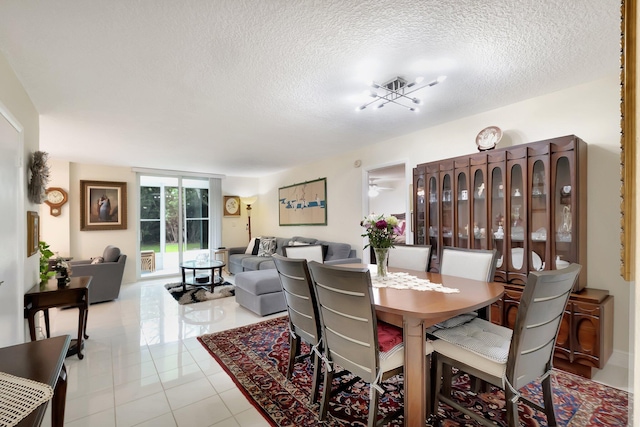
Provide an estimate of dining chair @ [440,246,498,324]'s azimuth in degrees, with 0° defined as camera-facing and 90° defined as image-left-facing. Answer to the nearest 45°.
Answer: approximately 45°

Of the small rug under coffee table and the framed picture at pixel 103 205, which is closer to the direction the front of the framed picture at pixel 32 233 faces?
the small rug under coffee table

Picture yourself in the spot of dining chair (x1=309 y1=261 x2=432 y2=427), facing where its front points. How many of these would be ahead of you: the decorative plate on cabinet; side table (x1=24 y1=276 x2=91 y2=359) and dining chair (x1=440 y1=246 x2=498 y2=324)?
2

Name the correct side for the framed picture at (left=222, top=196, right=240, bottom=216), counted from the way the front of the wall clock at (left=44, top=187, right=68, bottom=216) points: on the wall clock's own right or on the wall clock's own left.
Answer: on the wall clock's own left

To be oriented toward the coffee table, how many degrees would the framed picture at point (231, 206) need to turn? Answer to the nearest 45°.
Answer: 0° — it already faces it

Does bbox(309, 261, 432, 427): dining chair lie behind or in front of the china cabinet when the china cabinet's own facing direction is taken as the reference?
in front

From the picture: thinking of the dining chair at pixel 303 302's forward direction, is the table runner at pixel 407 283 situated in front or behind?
in front

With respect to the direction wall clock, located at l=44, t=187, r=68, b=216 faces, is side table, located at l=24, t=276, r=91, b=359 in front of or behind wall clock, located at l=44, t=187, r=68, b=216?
in front
